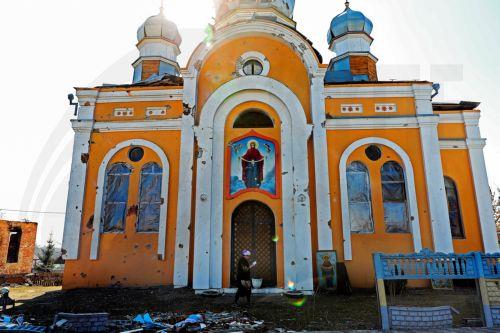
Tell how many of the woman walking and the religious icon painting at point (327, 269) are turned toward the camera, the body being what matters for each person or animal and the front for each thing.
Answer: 1

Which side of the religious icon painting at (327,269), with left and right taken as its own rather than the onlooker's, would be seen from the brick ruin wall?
right

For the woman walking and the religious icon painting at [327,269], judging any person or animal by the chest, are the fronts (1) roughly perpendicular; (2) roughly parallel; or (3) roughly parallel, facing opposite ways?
roughly perpendicular

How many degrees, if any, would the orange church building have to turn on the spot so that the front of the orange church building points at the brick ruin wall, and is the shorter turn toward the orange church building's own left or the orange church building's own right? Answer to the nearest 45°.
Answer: approximately 135° to the orange church building's own right

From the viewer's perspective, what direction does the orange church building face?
toward the camera
